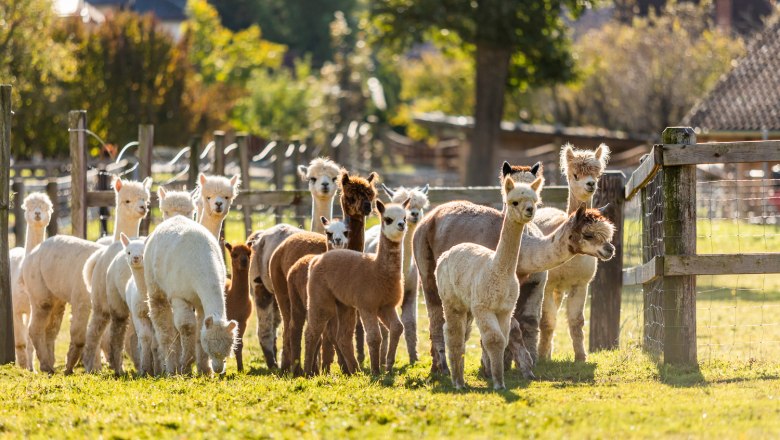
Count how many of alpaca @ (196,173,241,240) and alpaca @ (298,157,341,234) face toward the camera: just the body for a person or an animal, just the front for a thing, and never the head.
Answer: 2

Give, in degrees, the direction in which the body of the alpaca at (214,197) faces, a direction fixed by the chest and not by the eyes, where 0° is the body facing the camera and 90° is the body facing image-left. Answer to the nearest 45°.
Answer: approximately 0°

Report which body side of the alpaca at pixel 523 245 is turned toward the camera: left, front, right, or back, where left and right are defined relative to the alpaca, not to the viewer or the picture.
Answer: right

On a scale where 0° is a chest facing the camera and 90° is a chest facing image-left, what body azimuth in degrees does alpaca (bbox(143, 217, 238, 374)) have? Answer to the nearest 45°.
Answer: approximately 315°

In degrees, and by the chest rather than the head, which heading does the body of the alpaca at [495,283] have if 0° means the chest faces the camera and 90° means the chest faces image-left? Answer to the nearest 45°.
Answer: approximately 315°

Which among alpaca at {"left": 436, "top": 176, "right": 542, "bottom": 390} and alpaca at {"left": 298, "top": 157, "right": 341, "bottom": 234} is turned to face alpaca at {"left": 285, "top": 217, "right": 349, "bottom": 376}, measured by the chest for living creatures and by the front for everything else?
alpaca at {"left": 298, "top": 157, "right": 341, "bottom": 234}
